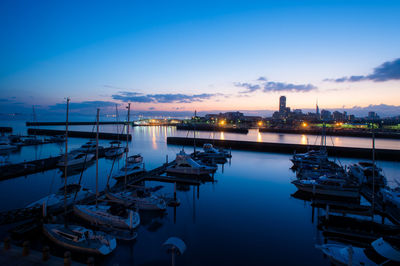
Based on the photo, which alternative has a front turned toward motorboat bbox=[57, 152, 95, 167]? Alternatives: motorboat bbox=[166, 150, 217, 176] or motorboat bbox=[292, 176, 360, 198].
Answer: motorboat bbox=[292, 176, 360, 198]

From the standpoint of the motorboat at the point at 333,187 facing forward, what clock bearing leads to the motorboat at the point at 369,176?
the motorboat at the point at 369,176 is roughly at 4 o'clock from the motorboat at the point at 333,187.

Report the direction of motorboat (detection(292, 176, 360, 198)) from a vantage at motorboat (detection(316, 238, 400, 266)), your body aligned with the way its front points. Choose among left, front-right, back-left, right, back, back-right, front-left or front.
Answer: right

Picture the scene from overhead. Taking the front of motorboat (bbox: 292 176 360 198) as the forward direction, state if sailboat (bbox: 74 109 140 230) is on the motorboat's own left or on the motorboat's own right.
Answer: on the motorboat's own left

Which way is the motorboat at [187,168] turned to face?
to the viewer's right

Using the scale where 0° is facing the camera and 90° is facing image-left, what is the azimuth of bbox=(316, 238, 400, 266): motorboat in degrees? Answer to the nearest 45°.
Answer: approximately 90°

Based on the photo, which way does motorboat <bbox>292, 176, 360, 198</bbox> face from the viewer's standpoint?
to the viewer's left
